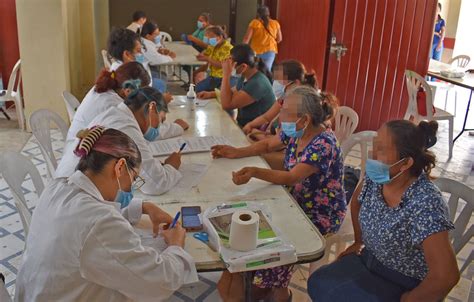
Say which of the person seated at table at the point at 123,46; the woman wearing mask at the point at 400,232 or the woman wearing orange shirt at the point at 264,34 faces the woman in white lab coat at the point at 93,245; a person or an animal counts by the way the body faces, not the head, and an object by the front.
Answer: the woman wearing mask at the point at 400,232

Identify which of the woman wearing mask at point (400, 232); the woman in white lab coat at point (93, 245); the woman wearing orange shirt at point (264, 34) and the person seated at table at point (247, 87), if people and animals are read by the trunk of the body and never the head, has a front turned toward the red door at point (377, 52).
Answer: the woman in white lab coat

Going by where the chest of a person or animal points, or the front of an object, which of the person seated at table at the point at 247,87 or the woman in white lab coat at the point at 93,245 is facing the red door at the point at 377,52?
the woman in white lab coat

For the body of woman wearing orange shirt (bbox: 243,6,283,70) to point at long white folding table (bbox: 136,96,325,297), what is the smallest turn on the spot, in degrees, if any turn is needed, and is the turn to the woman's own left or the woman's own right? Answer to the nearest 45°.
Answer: approximately 180°

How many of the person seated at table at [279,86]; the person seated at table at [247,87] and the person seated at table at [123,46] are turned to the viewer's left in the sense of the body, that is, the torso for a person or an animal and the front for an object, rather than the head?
2

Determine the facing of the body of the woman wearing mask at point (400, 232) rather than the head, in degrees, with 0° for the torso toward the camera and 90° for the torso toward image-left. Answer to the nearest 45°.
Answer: approximately 45°

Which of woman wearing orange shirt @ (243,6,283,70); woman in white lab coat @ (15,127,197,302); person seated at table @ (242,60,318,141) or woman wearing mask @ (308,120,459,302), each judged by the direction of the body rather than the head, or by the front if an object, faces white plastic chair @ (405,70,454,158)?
the woman in white lab coat

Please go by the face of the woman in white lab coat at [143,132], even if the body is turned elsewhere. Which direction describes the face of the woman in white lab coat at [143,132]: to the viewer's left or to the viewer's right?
to the viewer's right

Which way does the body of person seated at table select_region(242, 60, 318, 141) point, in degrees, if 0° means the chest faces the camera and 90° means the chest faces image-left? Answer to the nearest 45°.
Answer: approximately 90°

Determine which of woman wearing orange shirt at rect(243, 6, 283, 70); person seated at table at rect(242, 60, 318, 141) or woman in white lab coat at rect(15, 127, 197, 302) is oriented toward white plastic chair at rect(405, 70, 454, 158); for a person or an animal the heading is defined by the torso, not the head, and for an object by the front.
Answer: the woman in white lab coat

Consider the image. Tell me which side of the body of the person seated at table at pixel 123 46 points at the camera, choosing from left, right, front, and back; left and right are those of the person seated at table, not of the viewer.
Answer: right

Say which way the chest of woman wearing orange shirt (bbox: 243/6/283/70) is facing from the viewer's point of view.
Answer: away from the camera

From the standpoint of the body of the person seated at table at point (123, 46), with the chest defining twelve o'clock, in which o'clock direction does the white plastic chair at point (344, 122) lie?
The white plastic chair is roughly at 1 o'clock from the person seated at table.
